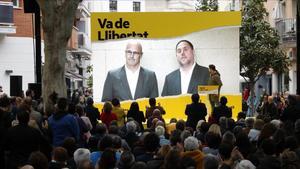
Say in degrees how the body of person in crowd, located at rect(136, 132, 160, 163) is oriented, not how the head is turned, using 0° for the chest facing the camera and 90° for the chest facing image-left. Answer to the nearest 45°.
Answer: approximately 180°

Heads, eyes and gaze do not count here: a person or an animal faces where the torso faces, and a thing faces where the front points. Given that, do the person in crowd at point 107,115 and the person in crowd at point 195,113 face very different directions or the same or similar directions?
same or similar directions

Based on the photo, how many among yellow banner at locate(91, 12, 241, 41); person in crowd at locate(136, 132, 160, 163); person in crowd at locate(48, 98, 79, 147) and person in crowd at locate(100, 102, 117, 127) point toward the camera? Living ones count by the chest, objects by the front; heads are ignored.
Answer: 1

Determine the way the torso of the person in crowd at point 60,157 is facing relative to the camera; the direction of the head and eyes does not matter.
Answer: away from the camera

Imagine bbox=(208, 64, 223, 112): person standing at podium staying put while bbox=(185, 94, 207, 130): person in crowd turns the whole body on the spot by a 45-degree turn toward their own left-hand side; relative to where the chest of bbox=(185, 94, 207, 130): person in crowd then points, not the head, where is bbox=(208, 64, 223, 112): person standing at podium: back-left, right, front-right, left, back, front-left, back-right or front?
front-right

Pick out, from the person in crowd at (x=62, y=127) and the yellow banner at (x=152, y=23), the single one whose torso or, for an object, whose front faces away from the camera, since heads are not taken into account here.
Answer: the person in crowd

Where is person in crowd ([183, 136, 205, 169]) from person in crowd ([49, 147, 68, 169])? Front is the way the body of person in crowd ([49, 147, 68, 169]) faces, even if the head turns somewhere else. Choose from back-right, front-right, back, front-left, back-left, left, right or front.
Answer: right

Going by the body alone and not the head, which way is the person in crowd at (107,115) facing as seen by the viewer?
away from the camera

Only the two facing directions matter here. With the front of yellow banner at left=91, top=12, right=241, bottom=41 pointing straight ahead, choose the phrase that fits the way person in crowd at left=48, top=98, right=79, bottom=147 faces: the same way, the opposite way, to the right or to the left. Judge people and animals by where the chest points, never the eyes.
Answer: the opposite way

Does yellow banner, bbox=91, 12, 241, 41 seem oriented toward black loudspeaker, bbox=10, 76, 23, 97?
no

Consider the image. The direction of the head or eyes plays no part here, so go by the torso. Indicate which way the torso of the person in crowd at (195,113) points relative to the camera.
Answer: away from the camera

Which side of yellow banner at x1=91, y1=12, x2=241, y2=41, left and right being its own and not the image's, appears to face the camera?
front

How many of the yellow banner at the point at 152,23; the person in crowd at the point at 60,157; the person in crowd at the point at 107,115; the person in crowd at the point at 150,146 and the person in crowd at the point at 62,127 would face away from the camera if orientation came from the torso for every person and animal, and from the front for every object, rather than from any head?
4

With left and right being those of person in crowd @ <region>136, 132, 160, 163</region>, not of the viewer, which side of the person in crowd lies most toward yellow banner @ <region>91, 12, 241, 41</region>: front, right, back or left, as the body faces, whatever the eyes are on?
front

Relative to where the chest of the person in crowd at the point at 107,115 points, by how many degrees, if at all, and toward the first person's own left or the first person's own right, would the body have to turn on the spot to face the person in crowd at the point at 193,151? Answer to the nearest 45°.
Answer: approximately 180°

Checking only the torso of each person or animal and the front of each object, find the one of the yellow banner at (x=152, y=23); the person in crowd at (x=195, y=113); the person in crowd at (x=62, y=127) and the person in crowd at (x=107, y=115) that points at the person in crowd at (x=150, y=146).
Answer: the yellow banner

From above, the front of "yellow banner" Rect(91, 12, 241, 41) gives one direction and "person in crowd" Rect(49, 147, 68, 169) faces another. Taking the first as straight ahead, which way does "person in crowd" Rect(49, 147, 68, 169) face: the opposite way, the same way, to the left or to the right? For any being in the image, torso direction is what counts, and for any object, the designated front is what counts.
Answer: the opposite way

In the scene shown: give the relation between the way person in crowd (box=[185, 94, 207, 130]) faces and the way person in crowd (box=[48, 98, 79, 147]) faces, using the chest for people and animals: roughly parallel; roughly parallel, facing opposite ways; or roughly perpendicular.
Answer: roughly parallel

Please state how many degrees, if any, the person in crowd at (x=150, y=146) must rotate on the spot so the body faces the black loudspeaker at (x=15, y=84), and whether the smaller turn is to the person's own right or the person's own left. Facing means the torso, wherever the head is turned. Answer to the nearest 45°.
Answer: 0° — they already face it

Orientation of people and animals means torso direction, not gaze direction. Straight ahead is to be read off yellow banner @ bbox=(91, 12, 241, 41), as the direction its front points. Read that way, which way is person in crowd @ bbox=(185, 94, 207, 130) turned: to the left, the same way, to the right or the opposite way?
the opposite way

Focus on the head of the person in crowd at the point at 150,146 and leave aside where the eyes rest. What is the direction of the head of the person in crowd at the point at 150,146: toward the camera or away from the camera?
away from the camera
